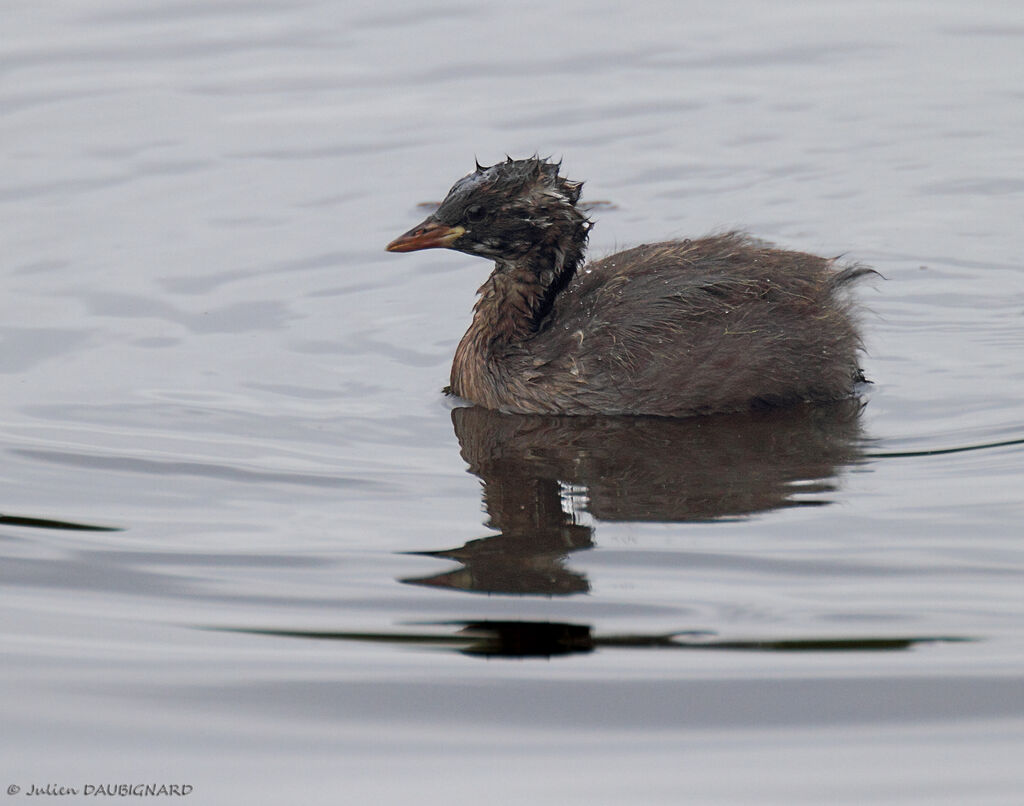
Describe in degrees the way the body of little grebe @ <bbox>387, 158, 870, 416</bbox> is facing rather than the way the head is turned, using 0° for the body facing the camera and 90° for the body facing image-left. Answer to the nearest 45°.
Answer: approximately 90°
